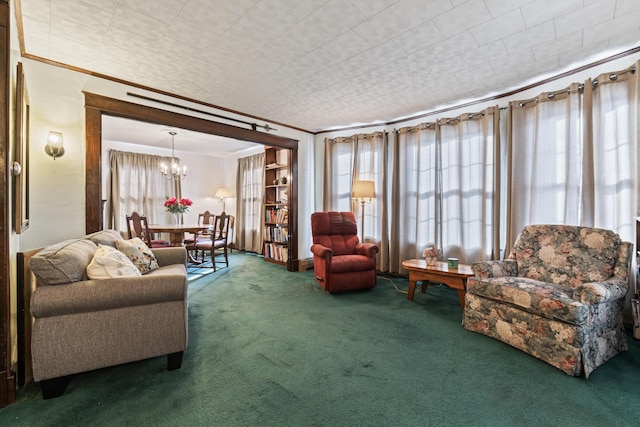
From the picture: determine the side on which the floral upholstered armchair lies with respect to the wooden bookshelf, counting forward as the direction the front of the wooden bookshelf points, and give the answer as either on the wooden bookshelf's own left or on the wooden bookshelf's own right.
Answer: on the wooden bookshelf's own left

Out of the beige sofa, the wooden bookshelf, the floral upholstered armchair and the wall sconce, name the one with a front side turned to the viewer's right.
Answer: the beige sofa

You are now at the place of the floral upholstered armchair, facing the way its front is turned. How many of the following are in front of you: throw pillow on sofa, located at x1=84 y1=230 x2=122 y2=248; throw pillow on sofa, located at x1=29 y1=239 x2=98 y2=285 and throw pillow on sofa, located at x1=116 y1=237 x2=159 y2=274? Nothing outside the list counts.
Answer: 3

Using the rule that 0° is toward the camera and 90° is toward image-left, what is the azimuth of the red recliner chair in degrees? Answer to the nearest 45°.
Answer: approximately 315°

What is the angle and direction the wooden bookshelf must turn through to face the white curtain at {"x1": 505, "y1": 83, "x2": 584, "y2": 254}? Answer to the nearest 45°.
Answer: approximately 90° to its left

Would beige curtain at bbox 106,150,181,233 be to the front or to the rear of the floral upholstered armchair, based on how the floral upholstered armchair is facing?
to the front

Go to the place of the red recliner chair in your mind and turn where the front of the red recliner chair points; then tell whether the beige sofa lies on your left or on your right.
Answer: on your right

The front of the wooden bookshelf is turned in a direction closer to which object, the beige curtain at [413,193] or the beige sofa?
the beige sofa

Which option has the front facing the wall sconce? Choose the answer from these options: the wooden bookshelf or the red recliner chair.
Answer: the wooden bookshelf

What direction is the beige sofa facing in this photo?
to the viewer's right

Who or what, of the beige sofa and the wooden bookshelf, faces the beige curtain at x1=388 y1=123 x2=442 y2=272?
the beige sofa

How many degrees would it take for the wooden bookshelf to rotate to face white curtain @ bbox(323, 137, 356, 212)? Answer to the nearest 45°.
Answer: approximately 90° to its left

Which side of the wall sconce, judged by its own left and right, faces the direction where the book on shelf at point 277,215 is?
left
